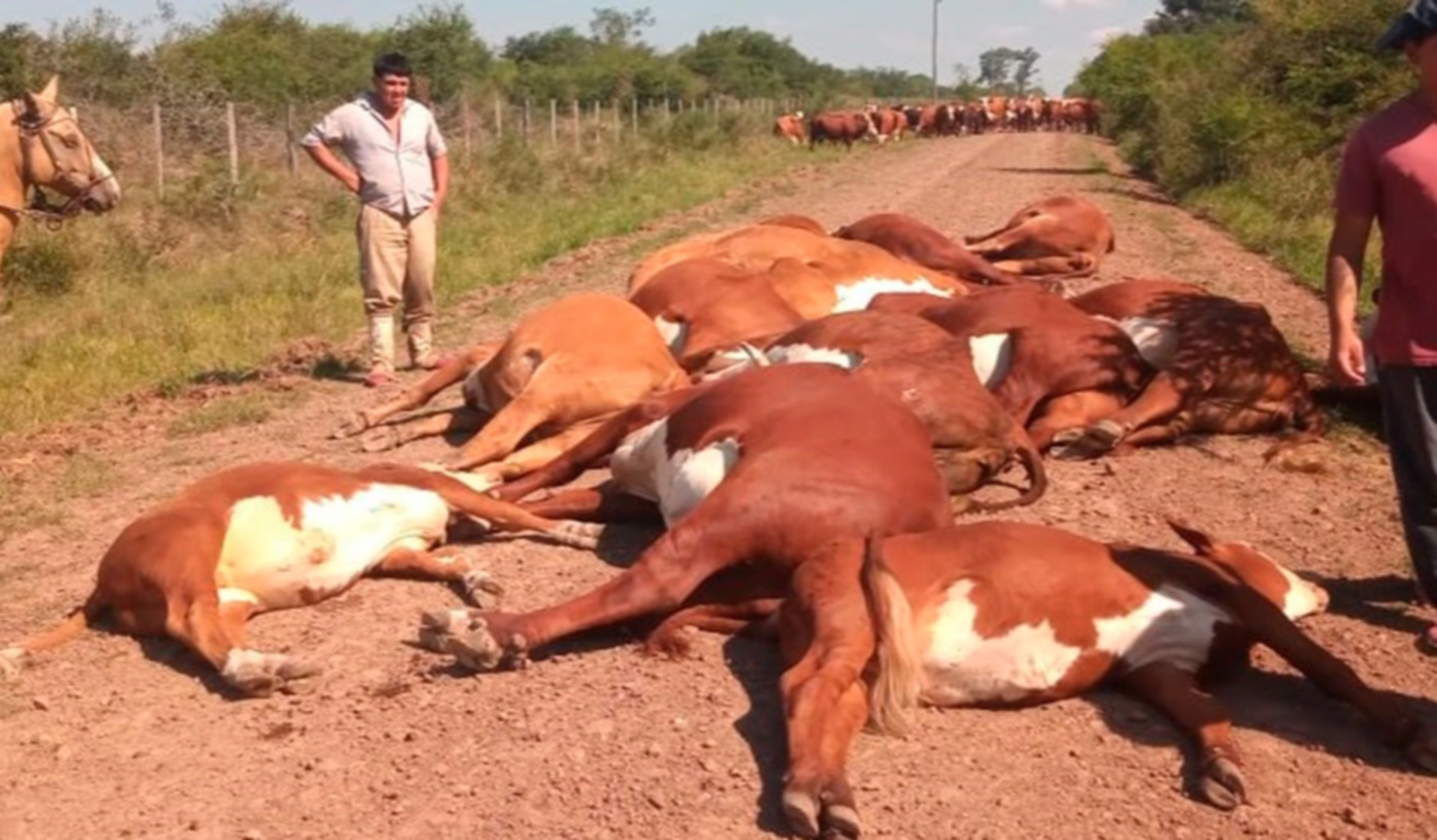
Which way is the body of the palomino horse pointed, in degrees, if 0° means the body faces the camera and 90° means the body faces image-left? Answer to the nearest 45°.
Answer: approximately 270°

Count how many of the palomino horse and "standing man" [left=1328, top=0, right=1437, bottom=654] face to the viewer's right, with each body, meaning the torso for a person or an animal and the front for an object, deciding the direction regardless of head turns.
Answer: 1

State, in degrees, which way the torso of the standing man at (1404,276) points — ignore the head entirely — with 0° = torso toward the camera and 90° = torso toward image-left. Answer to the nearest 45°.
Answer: approximately 45°

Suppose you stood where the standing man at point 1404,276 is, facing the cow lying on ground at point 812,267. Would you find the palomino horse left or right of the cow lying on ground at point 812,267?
left

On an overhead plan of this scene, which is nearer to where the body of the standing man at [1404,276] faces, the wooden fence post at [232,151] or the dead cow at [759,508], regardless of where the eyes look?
the dead cow

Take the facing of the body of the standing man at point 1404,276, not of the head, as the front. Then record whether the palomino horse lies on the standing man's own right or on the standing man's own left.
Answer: on the standing man's own right

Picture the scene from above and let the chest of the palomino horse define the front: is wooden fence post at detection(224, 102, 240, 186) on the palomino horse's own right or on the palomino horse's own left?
on the palomino horse's own left

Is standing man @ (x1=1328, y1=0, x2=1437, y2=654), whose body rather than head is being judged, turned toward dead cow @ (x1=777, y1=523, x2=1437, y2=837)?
yes

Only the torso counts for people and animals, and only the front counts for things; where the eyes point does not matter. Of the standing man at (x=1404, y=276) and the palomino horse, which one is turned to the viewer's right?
the palomino horse

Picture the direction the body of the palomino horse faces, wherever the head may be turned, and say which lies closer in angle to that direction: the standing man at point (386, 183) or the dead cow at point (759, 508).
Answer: the standing man

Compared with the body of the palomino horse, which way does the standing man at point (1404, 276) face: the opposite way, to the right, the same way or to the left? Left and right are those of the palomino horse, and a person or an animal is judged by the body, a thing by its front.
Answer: the opposite way
